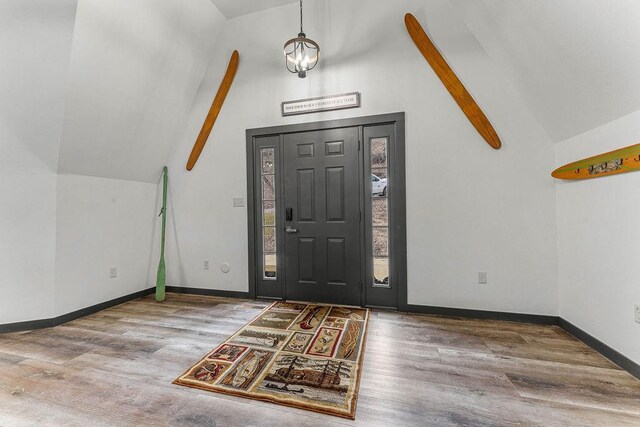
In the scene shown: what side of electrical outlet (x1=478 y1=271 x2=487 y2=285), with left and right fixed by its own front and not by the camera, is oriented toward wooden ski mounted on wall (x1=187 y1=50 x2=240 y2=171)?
right

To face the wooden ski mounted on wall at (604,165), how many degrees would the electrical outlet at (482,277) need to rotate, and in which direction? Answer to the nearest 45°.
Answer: approximately 45° to its left

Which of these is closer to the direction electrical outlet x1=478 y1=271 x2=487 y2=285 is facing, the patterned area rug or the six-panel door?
the patterned area rug

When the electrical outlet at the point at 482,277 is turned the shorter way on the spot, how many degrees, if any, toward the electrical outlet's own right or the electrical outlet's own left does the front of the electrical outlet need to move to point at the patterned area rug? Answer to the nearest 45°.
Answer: approximately 45° to the electrical outlet's own right

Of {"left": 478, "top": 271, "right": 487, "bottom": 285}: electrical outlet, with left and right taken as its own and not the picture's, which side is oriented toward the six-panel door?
right

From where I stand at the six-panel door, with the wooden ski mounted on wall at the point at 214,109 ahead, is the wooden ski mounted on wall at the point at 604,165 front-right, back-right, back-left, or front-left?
back-left

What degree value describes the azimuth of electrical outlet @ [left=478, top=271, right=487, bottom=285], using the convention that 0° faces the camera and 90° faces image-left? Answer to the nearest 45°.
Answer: approximately 0°
